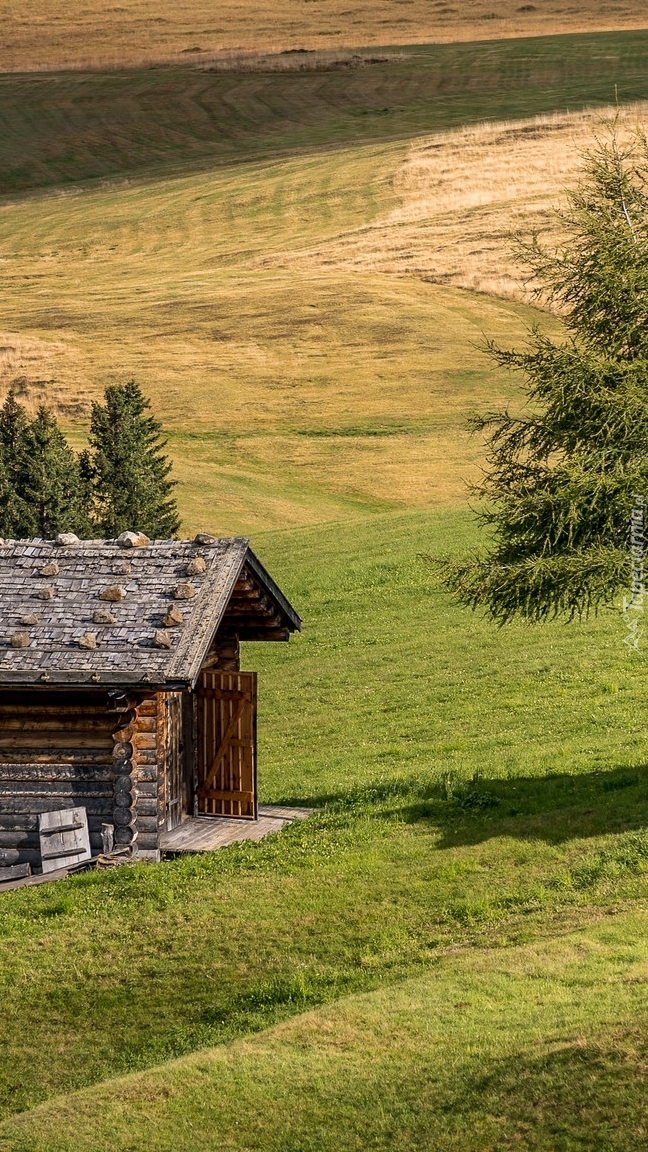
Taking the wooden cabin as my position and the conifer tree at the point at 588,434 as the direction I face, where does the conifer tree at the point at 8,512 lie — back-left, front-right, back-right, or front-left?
back-left

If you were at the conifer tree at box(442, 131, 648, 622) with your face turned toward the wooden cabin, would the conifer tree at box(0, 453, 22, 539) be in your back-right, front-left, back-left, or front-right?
front-right

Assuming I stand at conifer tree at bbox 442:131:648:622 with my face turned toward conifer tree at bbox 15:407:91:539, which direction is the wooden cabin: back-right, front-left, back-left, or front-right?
front-left

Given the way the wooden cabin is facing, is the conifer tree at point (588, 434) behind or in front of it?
in front

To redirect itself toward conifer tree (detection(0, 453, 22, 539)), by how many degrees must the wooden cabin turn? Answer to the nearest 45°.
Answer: approximately 90° to its left

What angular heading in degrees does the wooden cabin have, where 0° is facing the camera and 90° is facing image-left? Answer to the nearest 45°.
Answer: approximately 270°

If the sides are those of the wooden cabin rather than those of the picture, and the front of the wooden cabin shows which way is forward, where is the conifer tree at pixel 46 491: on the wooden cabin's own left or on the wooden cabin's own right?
on the wooden cabin's own left
